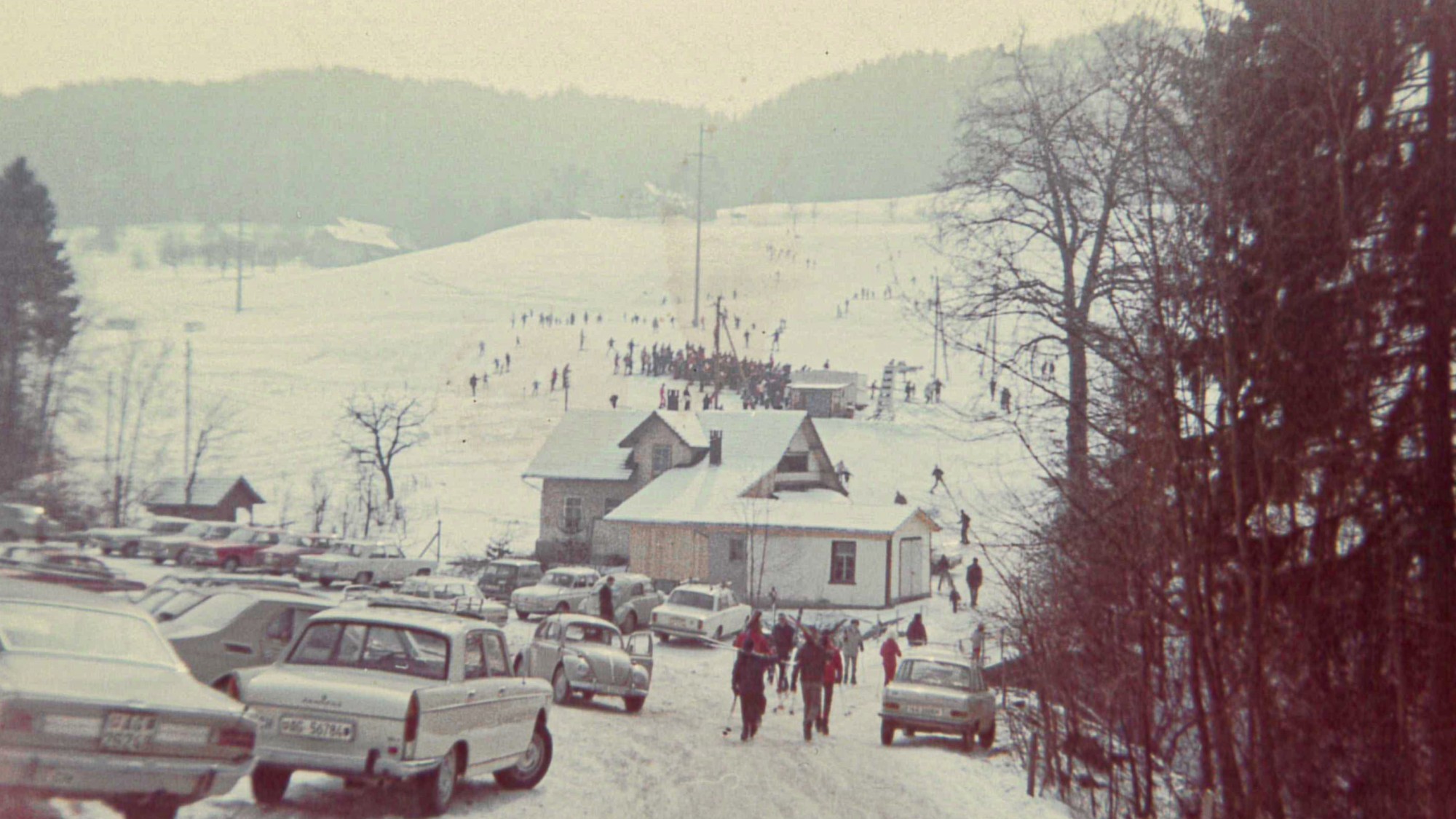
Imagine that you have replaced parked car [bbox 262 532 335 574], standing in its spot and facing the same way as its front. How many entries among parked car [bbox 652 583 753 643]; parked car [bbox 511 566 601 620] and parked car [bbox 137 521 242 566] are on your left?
2

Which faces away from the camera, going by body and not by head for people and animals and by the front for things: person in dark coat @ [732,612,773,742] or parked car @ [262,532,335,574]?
the person in dark coat

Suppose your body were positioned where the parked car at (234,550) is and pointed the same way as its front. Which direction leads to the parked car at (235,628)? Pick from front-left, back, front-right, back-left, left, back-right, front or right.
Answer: front-left

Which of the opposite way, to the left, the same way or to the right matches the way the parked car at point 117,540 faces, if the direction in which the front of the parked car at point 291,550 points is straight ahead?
the same way

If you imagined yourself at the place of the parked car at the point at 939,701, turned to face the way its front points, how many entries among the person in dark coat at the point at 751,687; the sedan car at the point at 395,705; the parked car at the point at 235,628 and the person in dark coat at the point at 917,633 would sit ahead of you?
1

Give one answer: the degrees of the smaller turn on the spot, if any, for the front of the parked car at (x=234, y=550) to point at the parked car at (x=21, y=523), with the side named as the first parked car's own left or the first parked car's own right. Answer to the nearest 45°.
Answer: approximately 45° to the first parked car's own right

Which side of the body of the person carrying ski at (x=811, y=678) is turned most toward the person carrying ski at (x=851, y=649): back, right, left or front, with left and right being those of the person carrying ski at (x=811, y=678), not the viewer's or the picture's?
front

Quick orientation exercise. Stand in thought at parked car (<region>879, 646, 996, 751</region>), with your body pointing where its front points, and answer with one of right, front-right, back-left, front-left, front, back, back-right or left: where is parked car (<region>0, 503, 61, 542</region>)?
left

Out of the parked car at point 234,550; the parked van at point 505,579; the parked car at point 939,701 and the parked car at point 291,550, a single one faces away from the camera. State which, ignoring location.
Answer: the parked car at point 939,701

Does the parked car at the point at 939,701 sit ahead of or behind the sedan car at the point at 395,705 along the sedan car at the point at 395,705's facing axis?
ahead
